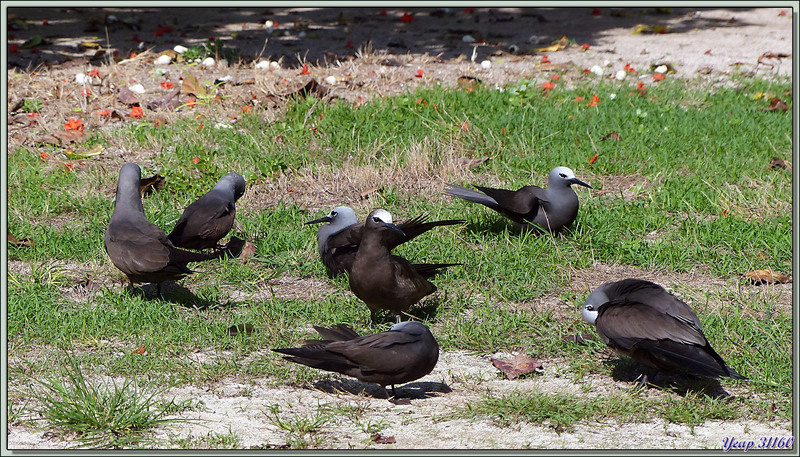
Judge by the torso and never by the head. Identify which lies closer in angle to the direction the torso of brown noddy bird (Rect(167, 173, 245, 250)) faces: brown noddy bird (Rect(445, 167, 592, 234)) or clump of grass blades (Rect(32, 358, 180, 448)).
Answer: the brown noddy bird

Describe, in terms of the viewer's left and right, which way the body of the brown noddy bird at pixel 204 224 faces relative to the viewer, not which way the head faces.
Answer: facing away from the viewer and to the right of the viewer

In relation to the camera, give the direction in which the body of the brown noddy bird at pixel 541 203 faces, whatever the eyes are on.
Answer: to the viewer's right

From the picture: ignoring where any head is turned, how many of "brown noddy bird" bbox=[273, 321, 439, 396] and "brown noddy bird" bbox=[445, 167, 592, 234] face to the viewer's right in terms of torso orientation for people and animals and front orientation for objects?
2

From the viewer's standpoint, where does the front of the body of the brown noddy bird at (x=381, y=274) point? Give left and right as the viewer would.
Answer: facing the viewer and to the left of the viewer

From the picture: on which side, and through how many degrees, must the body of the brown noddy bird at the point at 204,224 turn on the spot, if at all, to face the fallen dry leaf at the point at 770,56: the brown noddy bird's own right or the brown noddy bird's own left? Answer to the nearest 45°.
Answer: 0° — it already faces it

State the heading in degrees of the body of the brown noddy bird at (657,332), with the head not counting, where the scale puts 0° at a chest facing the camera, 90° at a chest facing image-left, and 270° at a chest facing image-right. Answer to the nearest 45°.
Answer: approximately 90°

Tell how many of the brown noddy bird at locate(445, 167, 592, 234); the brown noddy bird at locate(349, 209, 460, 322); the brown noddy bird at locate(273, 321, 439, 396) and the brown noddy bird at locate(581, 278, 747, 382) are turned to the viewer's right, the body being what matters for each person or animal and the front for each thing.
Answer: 2

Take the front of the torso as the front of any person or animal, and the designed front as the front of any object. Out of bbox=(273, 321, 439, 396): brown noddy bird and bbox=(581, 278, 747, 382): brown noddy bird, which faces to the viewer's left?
bbox=(581, 278, 747, 382): brown noddy bird

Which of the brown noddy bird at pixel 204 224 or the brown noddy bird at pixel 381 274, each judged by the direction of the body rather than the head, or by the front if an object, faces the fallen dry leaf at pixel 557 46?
the brown noddy bird at pixel 204 224

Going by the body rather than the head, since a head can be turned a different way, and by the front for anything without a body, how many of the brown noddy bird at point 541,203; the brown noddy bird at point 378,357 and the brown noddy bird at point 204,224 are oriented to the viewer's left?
0

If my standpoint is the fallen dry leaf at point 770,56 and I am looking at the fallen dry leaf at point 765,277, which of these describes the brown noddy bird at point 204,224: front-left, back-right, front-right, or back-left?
front-right

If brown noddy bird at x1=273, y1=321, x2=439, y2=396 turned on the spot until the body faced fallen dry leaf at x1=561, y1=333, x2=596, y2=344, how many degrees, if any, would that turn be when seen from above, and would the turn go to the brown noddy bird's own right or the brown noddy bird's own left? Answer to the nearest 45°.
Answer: approximately 45° to the brown noddy bird's own left

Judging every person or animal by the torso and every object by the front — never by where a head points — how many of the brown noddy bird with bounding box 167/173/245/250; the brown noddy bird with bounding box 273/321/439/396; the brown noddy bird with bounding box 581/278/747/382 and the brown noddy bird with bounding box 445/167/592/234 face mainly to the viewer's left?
1

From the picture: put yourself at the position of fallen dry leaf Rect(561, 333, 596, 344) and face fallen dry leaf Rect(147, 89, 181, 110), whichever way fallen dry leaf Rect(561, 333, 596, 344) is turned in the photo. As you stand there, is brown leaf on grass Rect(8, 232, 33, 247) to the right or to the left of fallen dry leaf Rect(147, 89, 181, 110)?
left

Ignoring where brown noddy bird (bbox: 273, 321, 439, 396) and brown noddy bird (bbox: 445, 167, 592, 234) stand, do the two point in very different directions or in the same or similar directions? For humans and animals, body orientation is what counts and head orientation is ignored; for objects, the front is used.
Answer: same or similar directions

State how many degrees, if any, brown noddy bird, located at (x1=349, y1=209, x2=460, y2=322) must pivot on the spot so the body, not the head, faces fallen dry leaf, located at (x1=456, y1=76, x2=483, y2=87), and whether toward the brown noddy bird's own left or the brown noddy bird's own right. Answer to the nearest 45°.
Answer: approximately 135° to the brown noddy bird's own right

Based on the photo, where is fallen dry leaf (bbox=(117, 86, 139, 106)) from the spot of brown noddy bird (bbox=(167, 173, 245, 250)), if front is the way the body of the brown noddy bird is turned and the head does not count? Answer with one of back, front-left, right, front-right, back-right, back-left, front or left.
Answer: front-left

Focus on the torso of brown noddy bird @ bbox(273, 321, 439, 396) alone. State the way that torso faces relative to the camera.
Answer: to the viewer's right
